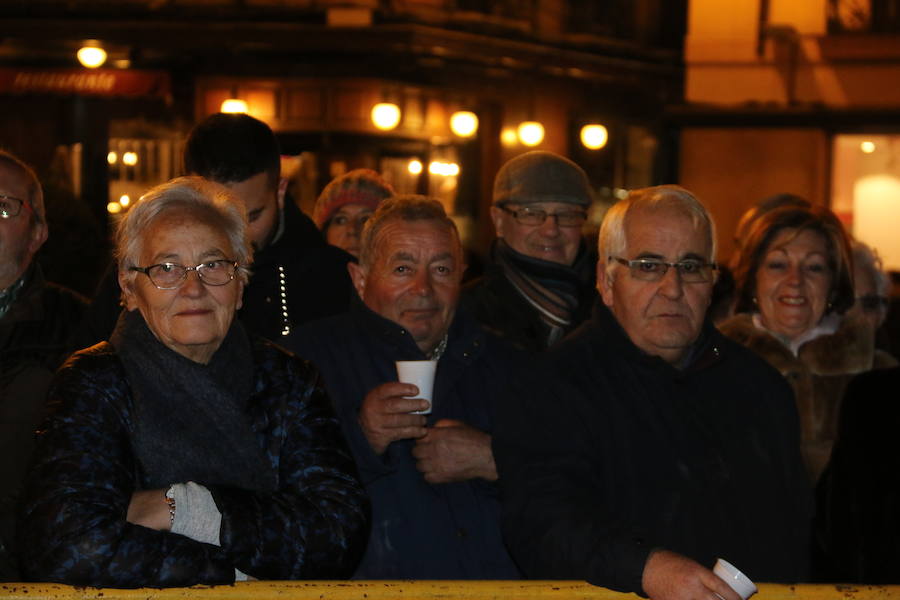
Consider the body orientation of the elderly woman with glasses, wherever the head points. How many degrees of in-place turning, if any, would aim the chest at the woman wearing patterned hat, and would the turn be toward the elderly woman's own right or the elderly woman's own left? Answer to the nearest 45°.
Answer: approximately 180°

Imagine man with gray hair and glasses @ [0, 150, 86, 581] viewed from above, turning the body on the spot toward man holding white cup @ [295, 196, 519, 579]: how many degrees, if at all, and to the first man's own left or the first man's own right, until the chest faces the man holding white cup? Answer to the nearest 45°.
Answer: approximately 135° to the first man's own left

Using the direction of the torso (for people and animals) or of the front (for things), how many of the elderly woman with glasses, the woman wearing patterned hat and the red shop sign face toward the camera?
3

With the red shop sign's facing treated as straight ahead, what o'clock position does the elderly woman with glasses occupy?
The elderly woman with glasses is roughly at 12 o'clock from the red shop sign.

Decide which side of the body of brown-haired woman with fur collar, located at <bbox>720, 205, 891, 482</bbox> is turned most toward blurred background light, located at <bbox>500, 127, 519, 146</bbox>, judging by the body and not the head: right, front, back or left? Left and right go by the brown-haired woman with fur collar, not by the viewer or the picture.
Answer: back

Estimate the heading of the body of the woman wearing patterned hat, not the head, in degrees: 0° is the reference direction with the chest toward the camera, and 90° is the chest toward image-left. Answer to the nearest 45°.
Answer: approximately 0°

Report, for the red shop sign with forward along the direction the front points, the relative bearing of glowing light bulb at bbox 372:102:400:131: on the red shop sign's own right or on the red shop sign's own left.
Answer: on the red shop sign's own left

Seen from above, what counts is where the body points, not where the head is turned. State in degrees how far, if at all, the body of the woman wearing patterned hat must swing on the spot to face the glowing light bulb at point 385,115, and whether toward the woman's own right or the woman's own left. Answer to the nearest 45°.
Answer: approximately 180°

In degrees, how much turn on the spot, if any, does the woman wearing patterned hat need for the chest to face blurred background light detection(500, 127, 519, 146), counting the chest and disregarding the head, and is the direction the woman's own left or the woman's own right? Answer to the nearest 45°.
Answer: approximately 180°
